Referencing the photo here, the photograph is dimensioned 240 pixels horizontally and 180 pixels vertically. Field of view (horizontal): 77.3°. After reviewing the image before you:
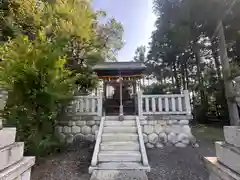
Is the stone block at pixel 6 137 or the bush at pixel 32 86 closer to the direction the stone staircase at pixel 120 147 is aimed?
the stone block

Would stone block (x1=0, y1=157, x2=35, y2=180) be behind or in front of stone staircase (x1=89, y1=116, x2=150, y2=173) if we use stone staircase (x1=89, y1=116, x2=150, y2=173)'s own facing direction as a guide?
in front

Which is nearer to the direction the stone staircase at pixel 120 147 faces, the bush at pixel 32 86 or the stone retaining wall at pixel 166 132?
the bush

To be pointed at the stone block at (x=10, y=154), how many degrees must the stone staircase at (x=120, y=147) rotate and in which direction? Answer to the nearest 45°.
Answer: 0° — it already faces it

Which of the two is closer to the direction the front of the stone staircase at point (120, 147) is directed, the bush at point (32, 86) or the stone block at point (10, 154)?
the stone block

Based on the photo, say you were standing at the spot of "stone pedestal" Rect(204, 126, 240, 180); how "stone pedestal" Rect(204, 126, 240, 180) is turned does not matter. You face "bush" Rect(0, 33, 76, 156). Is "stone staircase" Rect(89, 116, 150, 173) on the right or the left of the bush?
right

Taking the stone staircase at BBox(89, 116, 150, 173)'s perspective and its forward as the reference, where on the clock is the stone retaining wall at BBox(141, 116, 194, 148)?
The stone retaining wall is roughly at 8 o'clock from the stone staircase.

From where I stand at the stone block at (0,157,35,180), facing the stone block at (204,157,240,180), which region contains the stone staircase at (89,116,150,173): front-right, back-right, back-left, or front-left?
front-left

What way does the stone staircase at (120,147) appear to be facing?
toward the camera

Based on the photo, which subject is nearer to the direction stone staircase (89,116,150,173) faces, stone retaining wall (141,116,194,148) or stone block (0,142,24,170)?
the stone block

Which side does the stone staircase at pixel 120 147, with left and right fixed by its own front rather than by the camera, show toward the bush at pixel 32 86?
right

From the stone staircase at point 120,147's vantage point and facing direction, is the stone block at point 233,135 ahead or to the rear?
ahead
